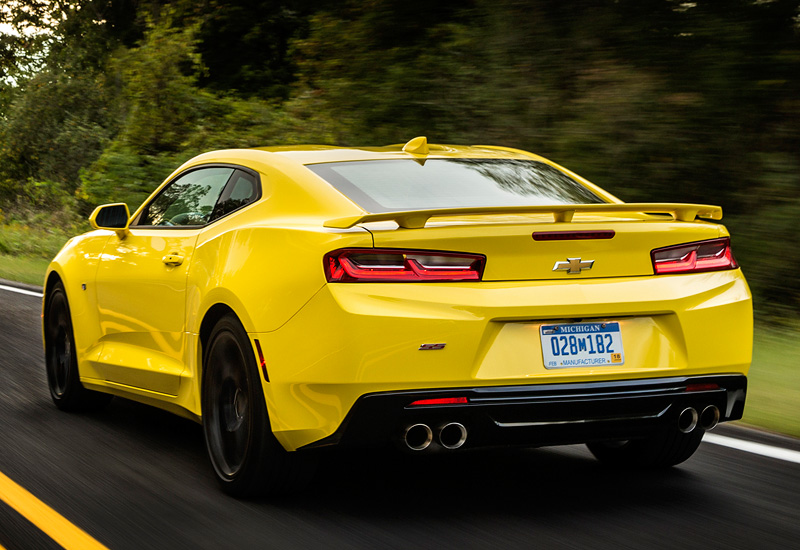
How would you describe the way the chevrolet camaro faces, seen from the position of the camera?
facing away from the viewer and to the left of the viewer
